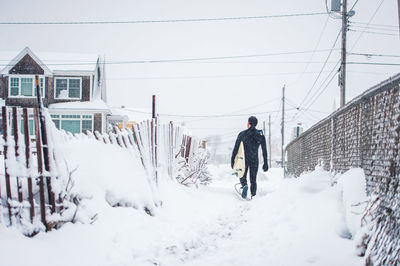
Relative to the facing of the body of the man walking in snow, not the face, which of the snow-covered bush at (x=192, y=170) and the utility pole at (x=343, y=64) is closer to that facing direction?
the utility pole

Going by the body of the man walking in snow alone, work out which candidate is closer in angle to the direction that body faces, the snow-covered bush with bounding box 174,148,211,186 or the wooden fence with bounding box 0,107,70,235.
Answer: the snow-covered bush

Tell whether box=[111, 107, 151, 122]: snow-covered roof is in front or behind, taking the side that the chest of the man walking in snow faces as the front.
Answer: in front

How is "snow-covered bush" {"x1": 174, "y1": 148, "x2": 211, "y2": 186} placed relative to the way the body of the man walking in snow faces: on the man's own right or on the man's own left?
on the man's own left

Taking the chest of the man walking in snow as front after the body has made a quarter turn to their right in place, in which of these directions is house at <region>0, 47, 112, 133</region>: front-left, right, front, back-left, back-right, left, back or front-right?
back-left

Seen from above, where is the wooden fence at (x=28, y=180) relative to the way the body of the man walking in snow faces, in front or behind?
behind

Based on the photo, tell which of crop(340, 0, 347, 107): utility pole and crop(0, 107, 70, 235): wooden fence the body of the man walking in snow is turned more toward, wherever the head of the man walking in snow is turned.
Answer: the utility pole

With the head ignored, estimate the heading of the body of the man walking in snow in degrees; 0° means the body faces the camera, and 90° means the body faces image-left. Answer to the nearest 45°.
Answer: approximately 180°
